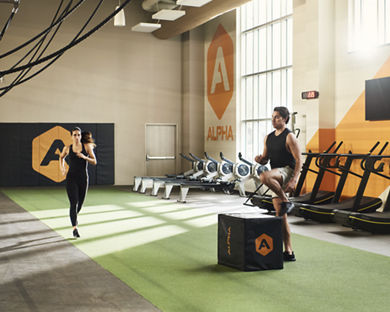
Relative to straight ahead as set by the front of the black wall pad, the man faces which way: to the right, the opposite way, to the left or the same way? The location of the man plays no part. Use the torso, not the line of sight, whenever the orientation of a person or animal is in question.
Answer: to the right

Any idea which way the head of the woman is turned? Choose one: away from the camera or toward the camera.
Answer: toward the camera

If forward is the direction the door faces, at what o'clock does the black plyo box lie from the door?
The black plyo box is roughly at 12 o'clock from the door.

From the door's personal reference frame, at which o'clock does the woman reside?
The woman is roughly at 12 o'clock from the door.

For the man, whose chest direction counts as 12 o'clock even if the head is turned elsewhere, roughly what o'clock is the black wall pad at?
The black wall pad is roughly at 3 o'clock from the man.

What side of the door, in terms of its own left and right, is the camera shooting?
front

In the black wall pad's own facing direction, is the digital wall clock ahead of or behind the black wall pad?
ahead

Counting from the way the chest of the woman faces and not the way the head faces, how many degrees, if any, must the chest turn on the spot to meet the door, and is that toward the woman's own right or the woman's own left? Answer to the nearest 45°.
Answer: approximately 180°

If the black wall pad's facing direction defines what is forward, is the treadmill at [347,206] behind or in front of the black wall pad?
in front

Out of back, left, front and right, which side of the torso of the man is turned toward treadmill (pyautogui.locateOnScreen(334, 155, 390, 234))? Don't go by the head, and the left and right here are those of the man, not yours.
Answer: back

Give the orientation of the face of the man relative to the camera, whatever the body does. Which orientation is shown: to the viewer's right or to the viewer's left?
to the viewer's left

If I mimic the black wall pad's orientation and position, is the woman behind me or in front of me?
in front

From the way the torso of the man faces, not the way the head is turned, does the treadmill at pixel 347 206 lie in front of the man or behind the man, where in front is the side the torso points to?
behind

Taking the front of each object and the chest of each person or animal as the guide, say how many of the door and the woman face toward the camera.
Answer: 2

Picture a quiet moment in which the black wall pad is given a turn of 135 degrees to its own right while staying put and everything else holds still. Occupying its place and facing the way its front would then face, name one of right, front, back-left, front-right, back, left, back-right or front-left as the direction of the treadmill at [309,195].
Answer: back

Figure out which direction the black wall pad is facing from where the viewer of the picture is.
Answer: facing the viewer
